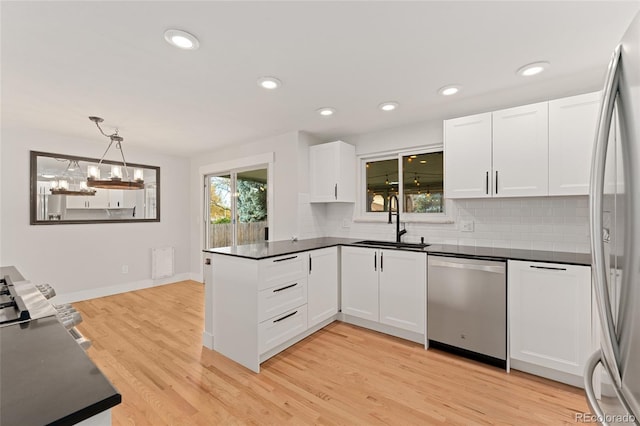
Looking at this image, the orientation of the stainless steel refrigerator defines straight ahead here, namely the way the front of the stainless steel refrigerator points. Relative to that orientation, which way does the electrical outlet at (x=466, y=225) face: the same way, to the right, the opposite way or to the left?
to the left

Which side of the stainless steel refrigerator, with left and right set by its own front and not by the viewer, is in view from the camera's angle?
left

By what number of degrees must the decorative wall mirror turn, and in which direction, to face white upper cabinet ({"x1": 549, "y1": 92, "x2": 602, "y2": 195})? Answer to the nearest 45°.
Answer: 0° — it already faces it

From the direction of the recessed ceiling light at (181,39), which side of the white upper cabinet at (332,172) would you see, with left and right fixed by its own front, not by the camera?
front

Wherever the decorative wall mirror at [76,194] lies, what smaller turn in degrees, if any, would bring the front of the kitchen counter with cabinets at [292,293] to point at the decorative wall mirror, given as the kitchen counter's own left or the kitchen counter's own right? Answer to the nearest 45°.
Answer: approximately 135° to the kitchen counter's own right

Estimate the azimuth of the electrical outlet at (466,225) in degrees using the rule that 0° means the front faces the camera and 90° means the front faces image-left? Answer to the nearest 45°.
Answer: approximately 0°

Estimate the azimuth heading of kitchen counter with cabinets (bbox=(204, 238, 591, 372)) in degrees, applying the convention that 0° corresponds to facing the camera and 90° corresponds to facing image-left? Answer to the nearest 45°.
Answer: approximately 315°

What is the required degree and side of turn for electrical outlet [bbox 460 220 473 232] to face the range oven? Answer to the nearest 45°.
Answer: approximately 45° to its right

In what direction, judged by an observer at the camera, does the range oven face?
facing to the right of the viewer

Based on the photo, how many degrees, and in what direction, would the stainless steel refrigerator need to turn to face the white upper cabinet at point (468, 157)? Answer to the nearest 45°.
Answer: approximately 45° to its right
